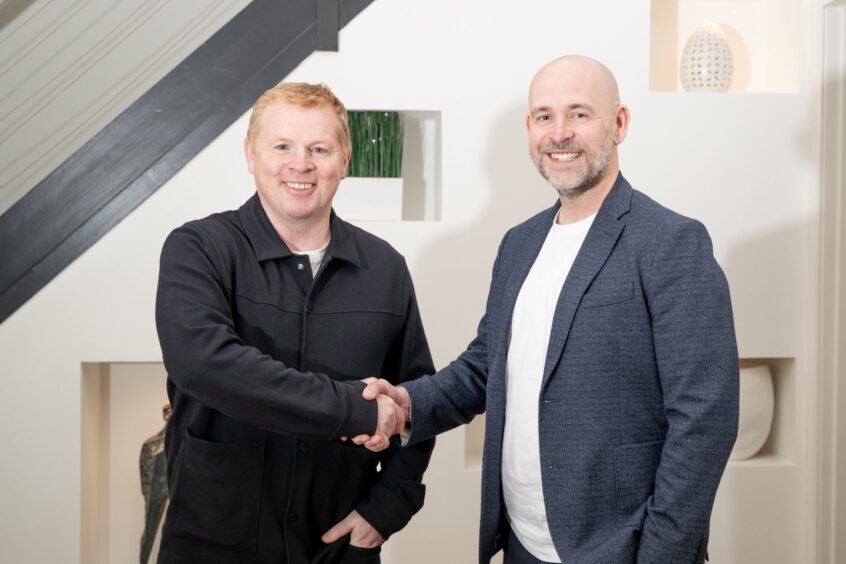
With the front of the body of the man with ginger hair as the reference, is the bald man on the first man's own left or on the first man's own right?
on the first man's own left

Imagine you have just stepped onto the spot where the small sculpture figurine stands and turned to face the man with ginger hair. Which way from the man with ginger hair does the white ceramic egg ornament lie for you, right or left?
left

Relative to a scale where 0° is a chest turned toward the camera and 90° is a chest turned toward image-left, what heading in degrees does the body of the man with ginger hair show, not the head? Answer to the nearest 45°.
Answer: approximately 0°

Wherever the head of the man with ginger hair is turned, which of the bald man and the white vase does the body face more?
the bald man

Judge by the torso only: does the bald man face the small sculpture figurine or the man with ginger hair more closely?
the man with ginger hair

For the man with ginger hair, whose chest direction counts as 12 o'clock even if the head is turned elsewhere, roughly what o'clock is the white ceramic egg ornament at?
The white ceramic egg ornament is roughly at 8 o'clock from the man with ginger hair.

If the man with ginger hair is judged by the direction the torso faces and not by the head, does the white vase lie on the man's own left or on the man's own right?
on the man's own left

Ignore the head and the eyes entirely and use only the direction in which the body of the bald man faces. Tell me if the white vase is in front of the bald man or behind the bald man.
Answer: behind

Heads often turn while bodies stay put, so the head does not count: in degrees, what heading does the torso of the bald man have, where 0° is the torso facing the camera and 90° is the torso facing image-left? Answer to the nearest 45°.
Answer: approximately 45°

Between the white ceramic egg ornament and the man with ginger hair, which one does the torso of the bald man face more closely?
the man with ginger hair

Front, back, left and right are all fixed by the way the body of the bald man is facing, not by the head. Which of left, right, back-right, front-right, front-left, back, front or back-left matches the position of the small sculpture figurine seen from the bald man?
right

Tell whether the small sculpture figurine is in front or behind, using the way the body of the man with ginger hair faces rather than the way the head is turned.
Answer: behind
